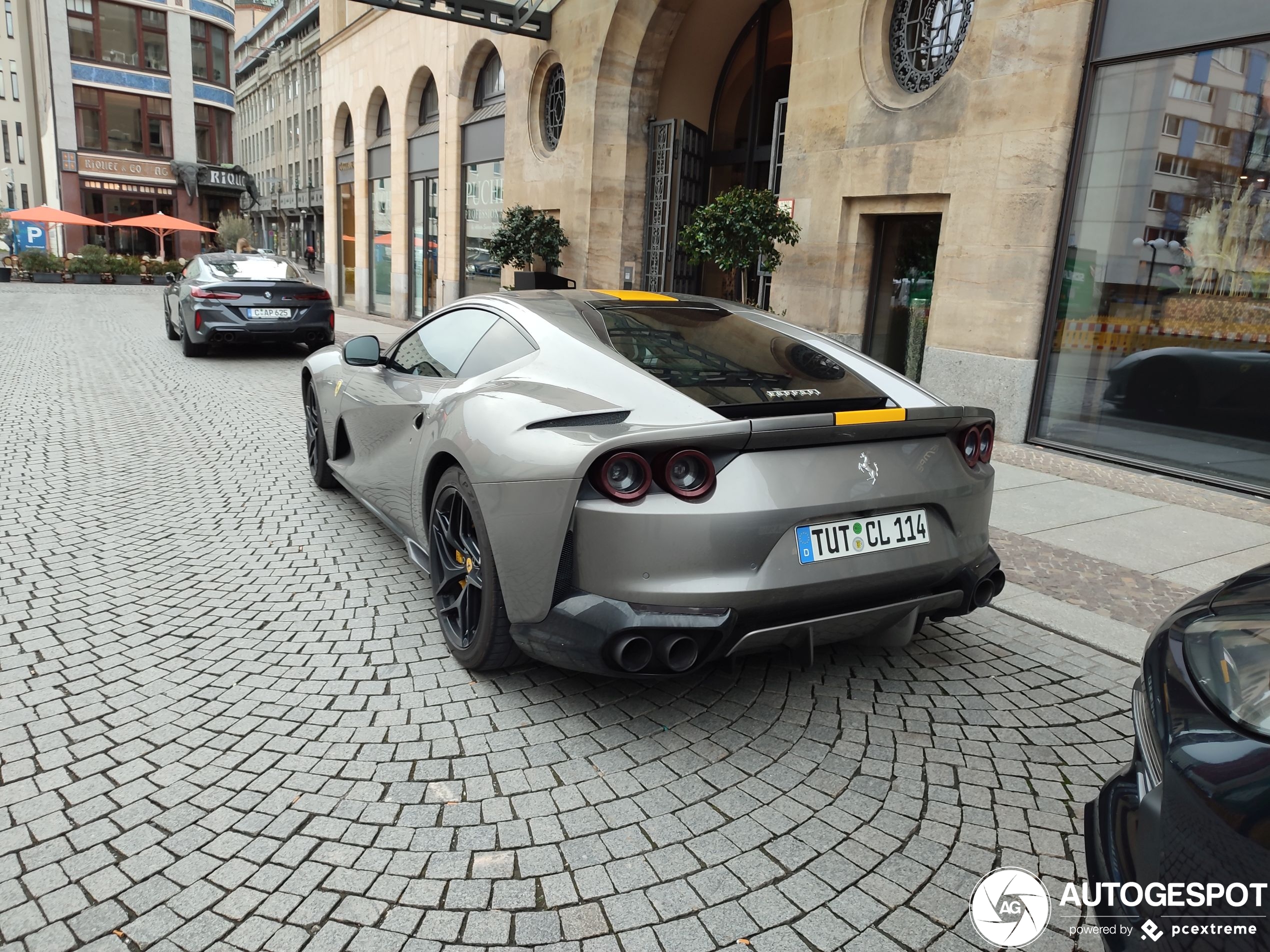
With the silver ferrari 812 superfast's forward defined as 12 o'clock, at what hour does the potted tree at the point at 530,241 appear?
The potted tree is roughly at 1 o'clock from the silver ferrari 812 superfast.

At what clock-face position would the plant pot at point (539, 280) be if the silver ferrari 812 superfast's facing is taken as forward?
The plant pot is roughly at 1 o'clock from the silver ferrari 812 superfast.

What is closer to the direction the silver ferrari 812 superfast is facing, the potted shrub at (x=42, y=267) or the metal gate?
the potted shrub

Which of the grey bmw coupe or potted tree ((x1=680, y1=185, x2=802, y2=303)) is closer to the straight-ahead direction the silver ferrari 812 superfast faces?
the grey bmw coupe

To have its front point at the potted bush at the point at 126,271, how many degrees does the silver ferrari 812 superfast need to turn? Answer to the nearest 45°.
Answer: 0° — it already faces it

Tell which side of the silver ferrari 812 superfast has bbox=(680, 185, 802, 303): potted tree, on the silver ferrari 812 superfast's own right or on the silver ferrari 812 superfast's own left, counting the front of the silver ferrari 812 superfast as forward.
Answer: on the silver ferrari 812 superfast's own right

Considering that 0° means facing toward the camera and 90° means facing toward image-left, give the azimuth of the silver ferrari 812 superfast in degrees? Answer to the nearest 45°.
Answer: approximately 135°

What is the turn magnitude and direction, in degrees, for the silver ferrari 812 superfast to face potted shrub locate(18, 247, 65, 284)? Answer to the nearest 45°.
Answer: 0° — it already faces it
